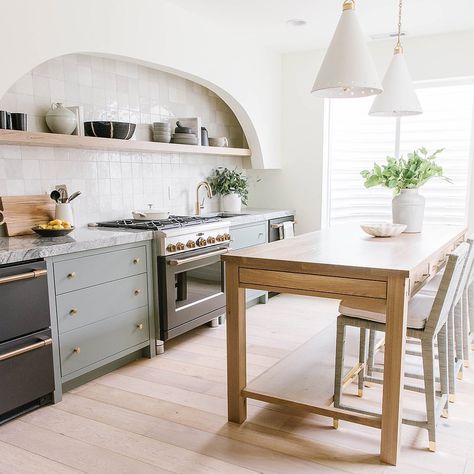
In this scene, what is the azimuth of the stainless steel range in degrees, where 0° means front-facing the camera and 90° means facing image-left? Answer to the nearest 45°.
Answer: approximately 315°

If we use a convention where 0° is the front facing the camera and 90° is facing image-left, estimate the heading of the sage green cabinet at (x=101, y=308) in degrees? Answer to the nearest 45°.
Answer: approximately 315°

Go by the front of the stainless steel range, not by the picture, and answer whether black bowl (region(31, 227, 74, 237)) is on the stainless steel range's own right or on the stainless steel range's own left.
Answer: on the stainless steel range's own right

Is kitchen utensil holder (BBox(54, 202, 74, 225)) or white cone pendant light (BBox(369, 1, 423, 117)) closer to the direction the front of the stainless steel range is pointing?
the white cone pendant light

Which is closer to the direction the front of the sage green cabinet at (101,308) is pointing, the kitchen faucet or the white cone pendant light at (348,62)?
the white cone pendant light

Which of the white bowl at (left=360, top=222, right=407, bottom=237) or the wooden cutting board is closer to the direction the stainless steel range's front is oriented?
the white bowl

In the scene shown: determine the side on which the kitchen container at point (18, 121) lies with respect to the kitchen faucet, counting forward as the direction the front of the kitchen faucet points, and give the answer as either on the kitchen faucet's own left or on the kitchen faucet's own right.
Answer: on the kitchen faucet's own right
